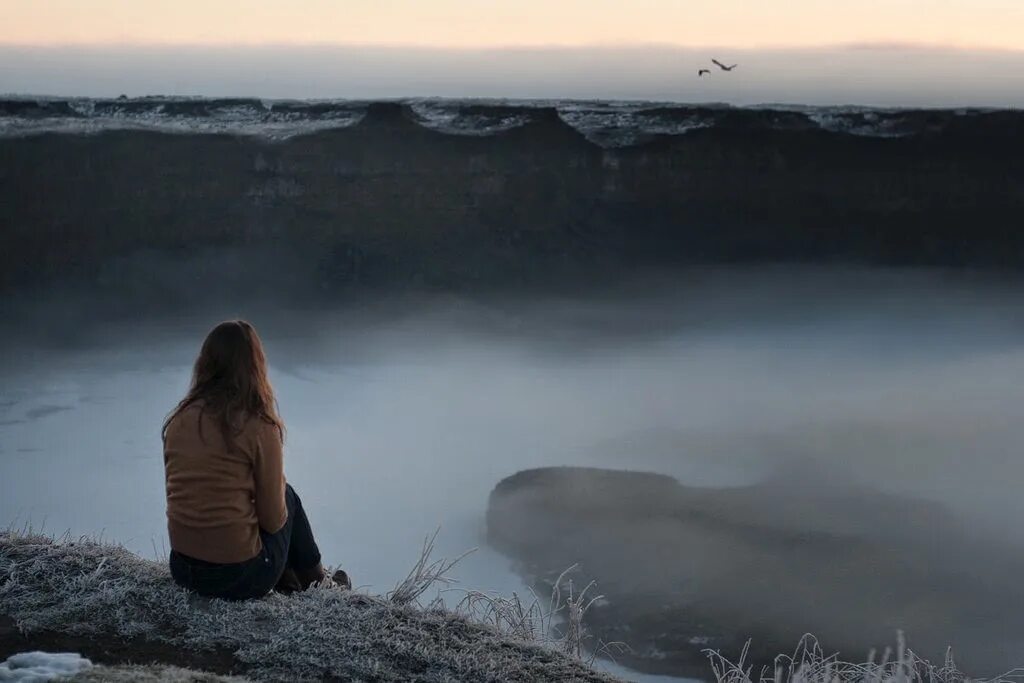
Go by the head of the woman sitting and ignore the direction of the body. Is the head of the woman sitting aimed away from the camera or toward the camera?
away from the camera

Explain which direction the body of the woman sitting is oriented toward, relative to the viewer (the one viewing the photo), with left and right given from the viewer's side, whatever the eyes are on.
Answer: facing away from the viewer and to the right of the viewer
